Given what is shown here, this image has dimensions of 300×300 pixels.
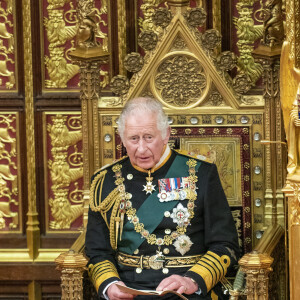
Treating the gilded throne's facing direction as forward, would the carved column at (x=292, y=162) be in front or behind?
in front

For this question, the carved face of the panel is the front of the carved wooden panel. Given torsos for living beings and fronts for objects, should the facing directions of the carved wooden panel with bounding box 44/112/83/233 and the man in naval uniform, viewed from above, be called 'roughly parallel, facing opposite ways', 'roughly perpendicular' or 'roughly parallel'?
roughly parallel

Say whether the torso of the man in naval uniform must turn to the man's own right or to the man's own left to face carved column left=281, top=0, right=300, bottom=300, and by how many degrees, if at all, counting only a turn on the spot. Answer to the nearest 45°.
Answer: approximately 45° to the man's own left

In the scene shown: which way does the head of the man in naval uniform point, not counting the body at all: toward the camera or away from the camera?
toward the camera

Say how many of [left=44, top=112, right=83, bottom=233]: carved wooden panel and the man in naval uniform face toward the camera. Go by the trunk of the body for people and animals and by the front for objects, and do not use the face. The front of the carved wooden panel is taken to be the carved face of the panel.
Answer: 2

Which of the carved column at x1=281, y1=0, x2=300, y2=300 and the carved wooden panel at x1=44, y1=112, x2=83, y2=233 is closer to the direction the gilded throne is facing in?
the carved column

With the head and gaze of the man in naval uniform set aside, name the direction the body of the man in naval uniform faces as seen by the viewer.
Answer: toward the camera

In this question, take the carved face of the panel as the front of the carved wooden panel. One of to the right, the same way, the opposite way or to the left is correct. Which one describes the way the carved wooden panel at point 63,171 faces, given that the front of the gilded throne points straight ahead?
the same way

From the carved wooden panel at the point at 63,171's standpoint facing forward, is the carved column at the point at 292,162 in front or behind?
in front

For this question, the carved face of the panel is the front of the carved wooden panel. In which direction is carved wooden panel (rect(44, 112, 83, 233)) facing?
toward the camera

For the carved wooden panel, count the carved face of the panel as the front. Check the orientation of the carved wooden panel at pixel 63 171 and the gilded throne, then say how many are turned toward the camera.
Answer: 2

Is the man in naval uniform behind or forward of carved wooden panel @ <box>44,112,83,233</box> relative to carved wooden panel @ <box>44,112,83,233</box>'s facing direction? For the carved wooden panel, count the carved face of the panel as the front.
forward

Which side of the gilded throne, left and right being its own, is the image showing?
front
